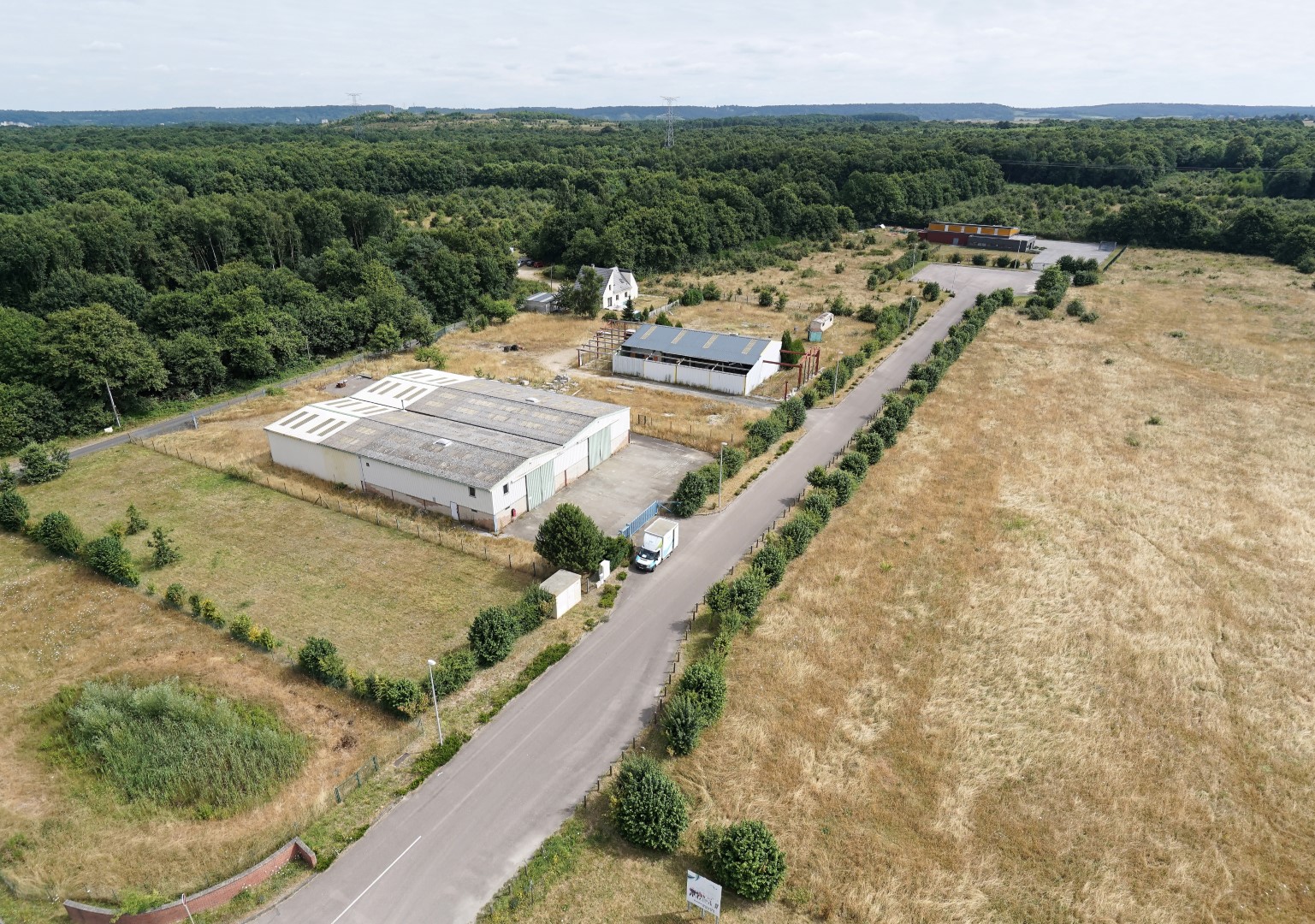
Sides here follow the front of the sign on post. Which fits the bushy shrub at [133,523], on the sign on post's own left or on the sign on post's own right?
on the sign on post's own right

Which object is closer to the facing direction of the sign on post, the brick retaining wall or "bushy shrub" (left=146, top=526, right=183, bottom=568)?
the brick retaining wall

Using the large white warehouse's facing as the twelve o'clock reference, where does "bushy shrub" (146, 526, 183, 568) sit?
The bushy shrub is roughly at 4 o'clock from the large white warehouse.

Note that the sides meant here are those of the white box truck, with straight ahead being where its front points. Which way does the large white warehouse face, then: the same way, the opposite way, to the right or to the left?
to the left

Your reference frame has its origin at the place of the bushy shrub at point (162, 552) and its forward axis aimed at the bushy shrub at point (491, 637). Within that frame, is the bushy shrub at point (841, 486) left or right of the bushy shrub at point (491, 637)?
left

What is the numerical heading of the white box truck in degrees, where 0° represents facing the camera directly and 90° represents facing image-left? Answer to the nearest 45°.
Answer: approximately 45°

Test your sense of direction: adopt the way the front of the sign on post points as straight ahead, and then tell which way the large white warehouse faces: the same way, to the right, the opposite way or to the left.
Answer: to the left

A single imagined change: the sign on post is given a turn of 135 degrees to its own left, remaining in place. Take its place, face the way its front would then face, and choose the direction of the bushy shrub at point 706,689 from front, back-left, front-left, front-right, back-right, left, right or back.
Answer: left

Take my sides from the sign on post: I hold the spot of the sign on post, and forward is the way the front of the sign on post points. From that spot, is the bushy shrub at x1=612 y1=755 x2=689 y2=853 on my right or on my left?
on my right

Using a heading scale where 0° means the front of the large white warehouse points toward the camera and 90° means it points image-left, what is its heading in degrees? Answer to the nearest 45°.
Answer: approximately 315°

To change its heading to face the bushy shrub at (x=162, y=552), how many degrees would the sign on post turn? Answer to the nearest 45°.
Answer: approximately 90° to its right

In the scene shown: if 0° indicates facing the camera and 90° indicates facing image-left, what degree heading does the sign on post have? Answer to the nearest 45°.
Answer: approximately 45°
